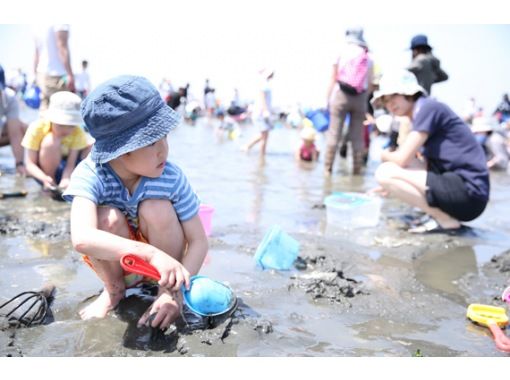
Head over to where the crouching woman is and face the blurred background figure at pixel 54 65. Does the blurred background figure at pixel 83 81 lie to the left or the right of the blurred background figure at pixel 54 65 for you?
right

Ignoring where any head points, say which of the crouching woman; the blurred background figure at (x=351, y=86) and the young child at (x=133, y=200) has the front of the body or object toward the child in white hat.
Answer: the crouching woman

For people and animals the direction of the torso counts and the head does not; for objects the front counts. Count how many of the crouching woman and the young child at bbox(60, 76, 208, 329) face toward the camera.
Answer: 1

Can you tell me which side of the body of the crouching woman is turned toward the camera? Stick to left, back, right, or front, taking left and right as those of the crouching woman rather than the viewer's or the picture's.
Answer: left

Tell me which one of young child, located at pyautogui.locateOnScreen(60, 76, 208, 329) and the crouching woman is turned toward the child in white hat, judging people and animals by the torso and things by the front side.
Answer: the crouching woman

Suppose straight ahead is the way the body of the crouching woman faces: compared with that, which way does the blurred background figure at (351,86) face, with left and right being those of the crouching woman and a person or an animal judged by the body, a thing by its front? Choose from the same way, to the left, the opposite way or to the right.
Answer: to the right

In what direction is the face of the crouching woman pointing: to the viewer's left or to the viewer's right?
to the viewer's left

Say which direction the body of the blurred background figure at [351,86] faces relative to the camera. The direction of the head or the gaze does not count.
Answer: away from the camera

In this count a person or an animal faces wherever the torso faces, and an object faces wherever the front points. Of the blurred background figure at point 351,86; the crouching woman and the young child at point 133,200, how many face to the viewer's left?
1

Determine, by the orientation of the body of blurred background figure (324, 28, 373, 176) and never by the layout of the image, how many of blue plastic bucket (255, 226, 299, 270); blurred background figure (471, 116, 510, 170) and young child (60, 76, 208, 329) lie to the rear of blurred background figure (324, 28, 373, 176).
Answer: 2

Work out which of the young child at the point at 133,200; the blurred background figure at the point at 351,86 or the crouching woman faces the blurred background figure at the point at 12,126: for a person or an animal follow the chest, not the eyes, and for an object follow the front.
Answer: the crouching woman

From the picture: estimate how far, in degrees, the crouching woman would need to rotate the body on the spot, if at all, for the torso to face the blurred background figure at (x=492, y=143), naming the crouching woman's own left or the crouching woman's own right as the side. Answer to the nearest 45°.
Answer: approximately 90° to the crouching woman's own right

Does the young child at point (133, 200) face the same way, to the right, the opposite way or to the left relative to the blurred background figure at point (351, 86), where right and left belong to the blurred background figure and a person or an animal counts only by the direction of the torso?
the opposite way
